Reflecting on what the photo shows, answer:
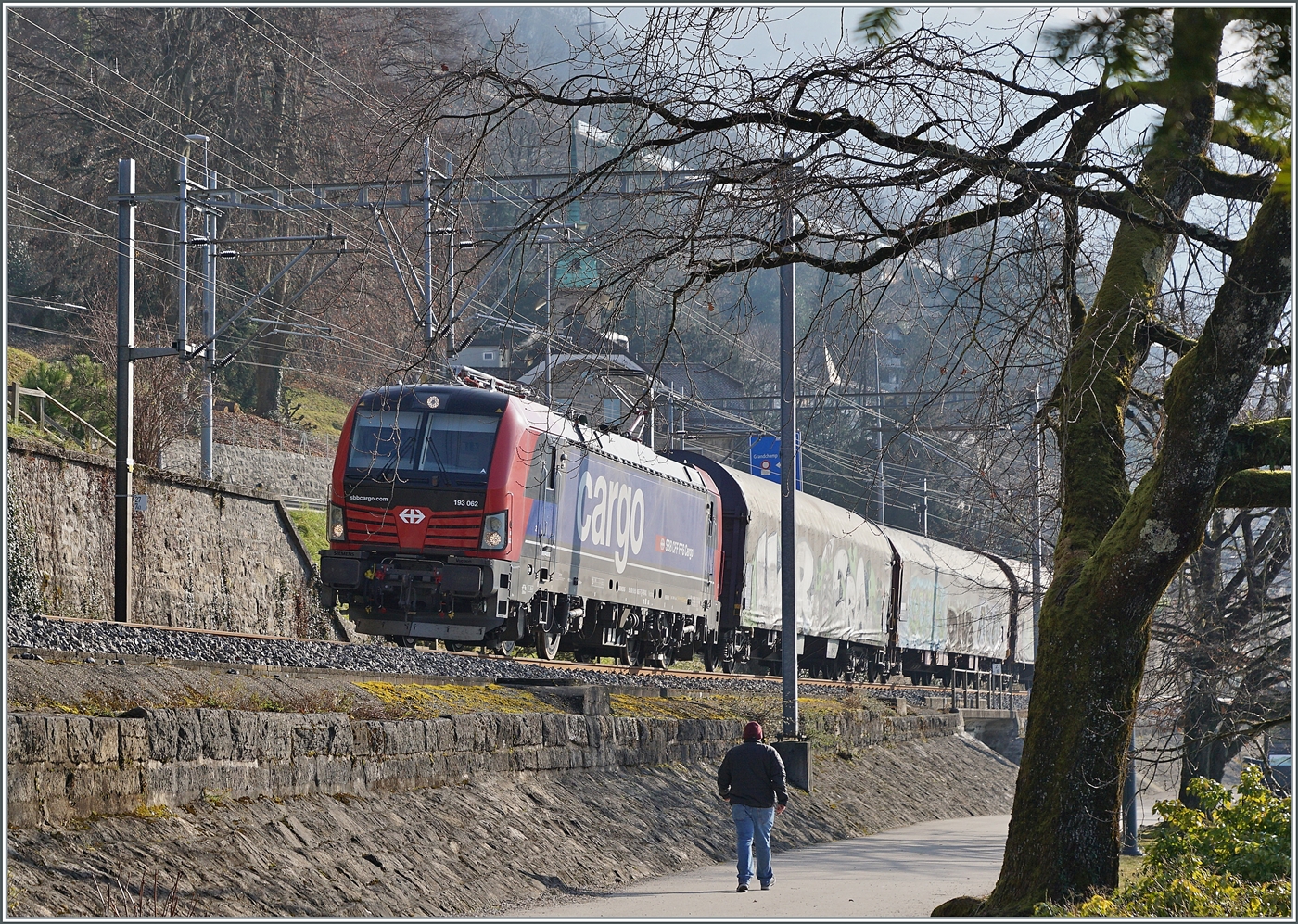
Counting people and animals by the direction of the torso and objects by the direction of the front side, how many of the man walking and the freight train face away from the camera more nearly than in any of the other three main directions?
1

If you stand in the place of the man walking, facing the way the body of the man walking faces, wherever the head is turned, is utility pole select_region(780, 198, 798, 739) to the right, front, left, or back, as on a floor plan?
front

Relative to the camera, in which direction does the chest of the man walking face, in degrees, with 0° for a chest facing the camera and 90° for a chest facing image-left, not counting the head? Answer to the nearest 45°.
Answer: approximately 180°

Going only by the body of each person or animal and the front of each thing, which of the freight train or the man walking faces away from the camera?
the man walking

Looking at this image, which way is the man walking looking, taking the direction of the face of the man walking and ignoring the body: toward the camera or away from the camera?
away from the camera
